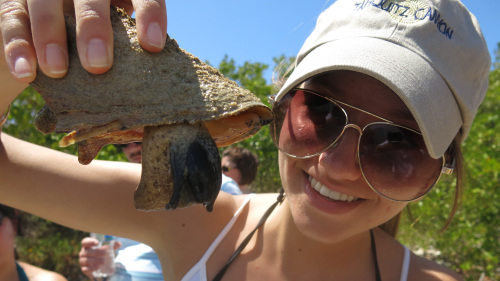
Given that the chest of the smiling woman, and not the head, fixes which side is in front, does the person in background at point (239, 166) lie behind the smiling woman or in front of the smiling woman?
behind

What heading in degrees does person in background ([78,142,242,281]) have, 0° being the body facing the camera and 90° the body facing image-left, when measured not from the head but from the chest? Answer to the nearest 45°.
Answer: approximately 45°

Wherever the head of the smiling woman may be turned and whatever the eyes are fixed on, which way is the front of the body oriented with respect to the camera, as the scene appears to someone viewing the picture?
toward the camera

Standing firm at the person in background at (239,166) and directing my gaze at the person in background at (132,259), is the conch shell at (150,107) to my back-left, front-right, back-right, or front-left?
front-left

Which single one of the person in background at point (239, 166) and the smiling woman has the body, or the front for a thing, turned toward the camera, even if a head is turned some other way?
the smiling woman

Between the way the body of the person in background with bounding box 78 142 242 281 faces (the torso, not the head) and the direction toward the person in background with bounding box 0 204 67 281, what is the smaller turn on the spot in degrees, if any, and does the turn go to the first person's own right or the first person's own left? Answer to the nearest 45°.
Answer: approximately 90° to the first person's own right

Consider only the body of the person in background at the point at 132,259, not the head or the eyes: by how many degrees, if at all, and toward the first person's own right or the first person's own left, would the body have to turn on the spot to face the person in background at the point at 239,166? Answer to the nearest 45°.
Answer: approximately 180°
